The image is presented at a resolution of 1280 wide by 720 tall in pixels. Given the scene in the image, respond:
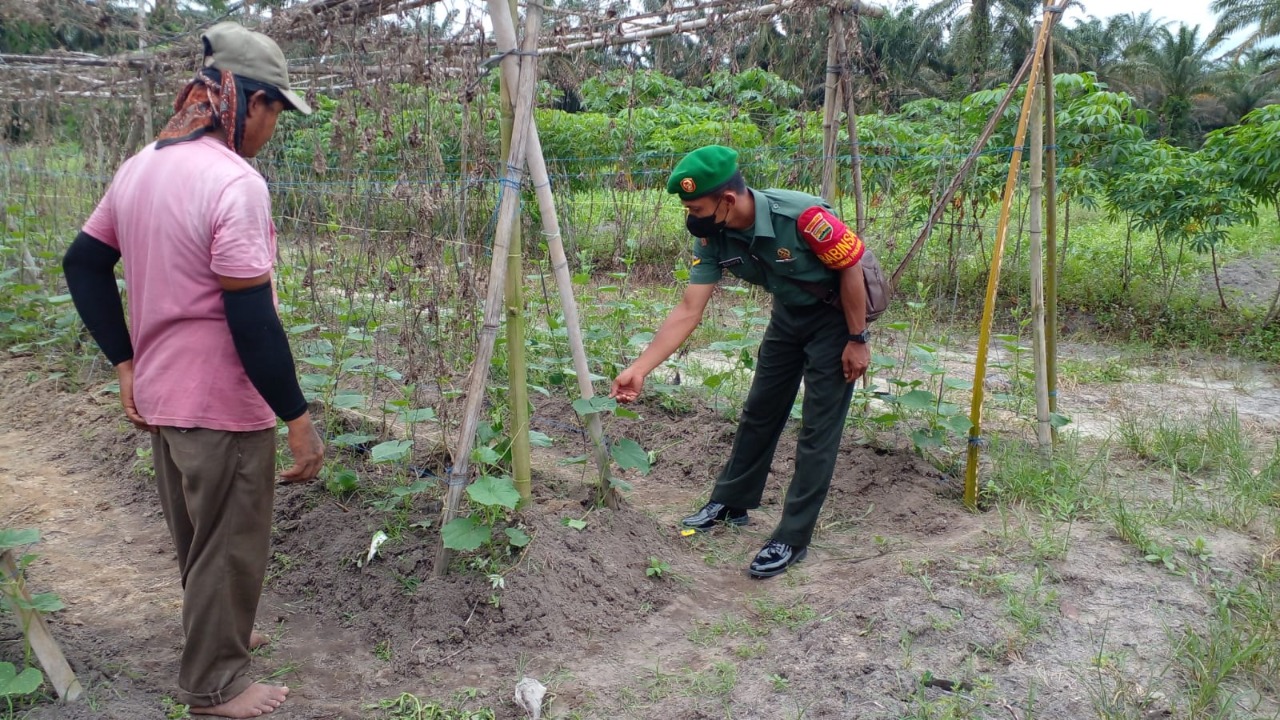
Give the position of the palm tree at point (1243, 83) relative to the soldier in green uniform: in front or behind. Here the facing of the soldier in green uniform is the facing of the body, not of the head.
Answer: behind

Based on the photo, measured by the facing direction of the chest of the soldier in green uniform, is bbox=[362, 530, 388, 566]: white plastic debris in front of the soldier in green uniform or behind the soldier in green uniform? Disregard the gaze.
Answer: in front

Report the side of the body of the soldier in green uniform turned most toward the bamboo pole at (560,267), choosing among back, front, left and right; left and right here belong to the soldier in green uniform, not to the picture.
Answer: front

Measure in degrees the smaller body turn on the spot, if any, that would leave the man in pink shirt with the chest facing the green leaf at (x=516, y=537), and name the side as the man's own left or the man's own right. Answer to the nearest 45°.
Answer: approximately 45° to the man's own right

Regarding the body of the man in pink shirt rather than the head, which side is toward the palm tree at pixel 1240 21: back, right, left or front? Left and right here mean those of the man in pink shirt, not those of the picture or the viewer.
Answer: front

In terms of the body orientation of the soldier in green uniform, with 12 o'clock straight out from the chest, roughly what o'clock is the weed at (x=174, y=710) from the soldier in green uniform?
The weed is roughly at 12 o'clock from the soldier in green uniform.

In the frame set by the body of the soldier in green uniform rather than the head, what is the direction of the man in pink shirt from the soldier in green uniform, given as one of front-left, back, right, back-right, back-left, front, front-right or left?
front

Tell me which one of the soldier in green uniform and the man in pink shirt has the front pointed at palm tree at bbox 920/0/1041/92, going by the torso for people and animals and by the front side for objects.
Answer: the man in pink shirt

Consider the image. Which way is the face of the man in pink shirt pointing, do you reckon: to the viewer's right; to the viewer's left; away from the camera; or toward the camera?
to the viewer's right

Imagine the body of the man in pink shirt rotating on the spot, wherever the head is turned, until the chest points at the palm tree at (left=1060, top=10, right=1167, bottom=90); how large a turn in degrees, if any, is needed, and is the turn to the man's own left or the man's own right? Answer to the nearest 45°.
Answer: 0° — they already face it
